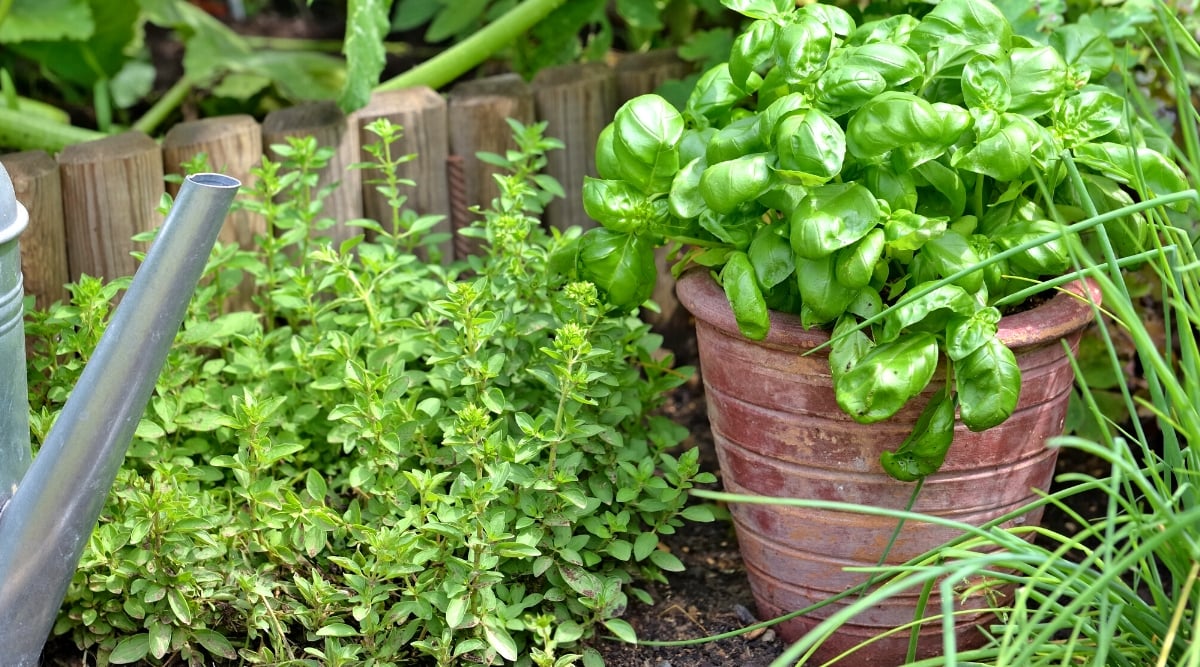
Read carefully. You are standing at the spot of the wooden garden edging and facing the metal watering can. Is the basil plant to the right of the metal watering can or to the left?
left

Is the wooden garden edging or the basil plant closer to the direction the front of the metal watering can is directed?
the basil plant

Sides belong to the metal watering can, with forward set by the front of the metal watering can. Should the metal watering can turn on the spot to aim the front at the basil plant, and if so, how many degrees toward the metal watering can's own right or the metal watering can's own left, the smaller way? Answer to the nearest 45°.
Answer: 0° — it already faces it

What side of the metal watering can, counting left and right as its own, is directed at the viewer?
right
